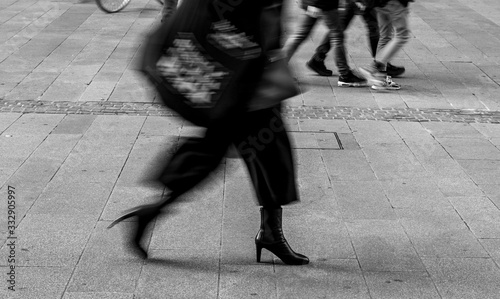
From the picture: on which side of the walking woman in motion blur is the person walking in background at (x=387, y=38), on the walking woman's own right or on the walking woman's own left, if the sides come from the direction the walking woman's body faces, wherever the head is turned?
on the walking woman's own left

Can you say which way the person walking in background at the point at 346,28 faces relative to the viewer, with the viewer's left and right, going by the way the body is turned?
facing to the right of the viewer

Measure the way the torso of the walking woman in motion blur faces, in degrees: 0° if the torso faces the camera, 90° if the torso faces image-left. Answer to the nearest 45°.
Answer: approximately 270°

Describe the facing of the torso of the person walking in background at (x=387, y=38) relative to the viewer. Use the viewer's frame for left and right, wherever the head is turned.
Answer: facing to the right of the viewer

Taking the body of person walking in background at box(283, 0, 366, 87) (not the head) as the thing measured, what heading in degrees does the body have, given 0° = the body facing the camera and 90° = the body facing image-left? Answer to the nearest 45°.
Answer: approximately 270°

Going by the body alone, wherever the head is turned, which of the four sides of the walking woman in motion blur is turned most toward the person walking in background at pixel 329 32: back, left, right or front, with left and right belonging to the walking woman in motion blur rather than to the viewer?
left
